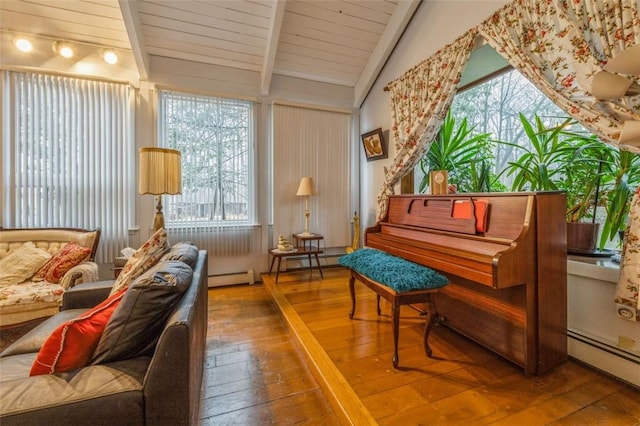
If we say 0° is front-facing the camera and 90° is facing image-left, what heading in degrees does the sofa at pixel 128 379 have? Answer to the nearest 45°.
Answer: approximately 90°

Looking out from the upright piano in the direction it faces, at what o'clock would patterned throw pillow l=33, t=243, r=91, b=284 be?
The patterned throw pillow is roughly at 1 o'clock from the upright piano.

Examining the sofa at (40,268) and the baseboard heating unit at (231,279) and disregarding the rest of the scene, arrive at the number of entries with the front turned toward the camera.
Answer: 2

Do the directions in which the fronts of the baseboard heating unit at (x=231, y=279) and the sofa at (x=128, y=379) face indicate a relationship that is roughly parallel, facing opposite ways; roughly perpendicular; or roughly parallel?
roughly perpendicular

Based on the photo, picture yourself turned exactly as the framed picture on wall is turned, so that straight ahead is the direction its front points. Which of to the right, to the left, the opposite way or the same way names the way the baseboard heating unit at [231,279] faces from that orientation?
to the left

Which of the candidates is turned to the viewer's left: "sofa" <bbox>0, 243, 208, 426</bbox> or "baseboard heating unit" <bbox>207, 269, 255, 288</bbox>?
the sofa

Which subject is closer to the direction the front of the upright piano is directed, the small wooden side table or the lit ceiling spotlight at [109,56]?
the lit ceiling spotlight

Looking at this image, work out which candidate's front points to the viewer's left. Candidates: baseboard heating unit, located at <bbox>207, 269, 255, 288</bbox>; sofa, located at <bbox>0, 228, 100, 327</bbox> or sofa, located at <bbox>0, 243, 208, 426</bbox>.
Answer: sofa, located at <bbox>0, 243, 208, 426</bbox>
